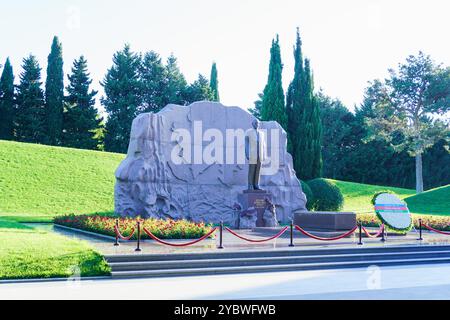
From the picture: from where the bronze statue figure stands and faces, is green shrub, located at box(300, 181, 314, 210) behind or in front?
behind

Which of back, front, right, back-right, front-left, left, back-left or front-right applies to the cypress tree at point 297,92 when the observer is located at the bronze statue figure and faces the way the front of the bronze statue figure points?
back

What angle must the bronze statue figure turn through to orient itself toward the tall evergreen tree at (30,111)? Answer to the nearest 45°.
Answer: approximately 135° to its right

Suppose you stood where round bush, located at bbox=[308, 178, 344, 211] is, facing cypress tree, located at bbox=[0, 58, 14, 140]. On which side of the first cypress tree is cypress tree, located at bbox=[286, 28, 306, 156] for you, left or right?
right

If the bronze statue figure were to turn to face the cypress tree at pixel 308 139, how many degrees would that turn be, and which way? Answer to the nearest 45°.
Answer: approximately 180°

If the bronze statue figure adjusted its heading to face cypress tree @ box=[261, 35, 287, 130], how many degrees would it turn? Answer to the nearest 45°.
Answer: approximately 180°

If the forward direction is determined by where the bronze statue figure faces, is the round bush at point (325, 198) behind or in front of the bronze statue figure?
behind

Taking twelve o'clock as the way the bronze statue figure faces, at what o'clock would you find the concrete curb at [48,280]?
The concrete curb is roughly at 1 o'clock from the bronze statue figure.

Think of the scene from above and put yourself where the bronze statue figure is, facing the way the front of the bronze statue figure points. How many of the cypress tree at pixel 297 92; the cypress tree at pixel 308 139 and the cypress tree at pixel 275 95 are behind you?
3

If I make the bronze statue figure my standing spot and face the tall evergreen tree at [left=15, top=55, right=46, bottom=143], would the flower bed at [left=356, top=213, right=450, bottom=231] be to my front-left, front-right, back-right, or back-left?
back-right

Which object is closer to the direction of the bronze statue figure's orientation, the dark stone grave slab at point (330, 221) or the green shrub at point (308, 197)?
the dark stone grave slab

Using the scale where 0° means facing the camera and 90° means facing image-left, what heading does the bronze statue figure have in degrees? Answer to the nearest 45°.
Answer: approximately 0°

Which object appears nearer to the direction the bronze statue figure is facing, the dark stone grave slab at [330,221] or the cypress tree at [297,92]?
the dark stone grave slab

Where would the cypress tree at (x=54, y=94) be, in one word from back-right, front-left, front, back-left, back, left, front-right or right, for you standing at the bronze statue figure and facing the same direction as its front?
back-right
